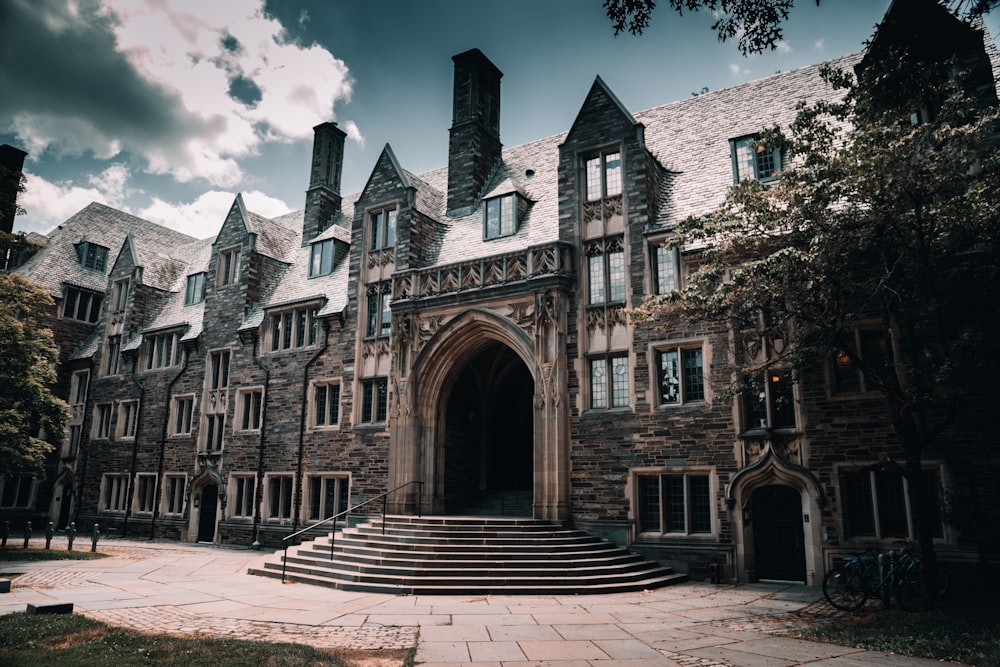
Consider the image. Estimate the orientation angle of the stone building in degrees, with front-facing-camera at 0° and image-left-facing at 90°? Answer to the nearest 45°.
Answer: approximately 45°

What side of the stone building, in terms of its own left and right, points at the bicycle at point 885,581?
left
